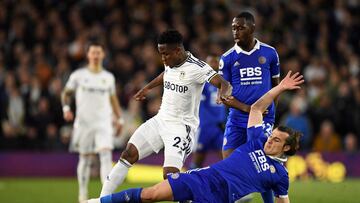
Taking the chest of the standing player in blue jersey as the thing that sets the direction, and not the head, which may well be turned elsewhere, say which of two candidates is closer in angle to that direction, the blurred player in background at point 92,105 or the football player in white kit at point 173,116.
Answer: the football player in white kit

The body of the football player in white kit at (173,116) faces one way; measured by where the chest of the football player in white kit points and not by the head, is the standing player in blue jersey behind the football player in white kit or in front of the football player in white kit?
behind

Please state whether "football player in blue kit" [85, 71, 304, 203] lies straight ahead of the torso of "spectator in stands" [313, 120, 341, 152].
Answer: yes

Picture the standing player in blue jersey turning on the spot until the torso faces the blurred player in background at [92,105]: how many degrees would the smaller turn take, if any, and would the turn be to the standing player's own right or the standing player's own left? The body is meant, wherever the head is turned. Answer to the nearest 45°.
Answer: approximately 135° to the standing player's own right

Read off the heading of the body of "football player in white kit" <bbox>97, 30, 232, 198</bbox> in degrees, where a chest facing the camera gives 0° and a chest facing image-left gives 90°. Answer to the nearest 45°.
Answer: approximately 45°

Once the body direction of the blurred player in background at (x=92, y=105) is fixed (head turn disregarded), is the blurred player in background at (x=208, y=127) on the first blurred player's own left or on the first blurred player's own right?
on the first blurred player's own left

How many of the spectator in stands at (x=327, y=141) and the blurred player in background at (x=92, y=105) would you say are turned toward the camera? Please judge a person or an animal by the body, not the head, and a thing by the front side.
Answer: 2

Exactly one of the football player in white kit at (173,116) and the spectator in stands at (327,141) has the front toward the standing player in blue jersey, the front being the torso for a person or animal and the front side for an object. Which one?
the spectator in stands
